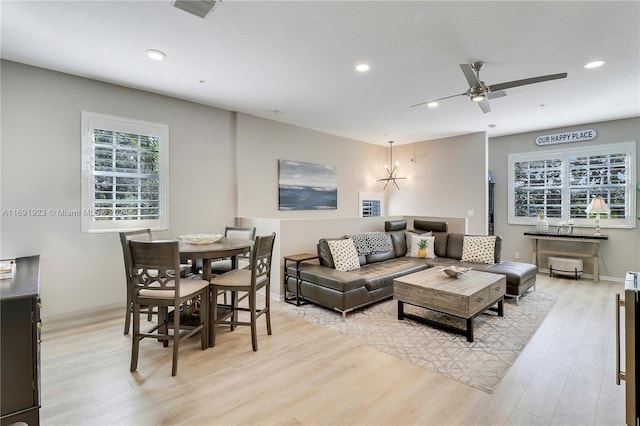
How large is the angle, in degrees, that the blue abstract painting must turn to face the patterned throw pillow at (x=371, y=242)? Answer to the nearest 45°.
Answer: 0° — it already faces it

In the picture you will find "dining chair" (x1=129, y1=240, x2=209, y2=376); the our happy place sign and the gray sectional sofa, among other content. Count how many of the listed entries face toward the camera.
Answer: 2

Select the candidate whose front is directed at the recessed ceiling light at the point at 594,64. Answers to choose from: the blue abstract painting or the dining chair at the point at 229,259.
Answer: the blue abstract painting

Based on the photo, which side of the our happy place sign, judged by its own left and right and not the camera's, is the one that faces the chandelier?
right

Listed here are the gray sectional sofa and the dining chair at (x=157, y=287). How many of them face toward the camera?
1

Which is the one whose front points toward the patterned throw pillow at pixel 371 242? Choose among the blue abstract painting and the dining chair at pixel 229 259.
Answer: the blue abstract painting

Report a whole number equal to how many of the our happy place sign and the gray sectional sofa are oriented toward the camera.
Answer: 2

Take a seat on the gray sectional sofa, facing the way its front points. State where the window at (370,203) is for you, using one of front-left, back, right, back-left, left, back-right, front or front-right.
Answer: back

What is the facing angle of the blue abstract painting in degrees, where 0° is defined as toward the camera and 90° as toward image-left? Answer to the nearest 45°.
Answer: approximately 315°

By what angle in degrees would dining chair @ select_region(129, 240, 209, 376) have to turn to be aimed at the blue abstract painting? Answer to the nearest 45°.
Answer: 0° — it already faces it

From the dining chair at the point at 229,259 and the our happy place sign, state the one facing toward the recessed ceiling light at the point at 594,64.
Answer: the our happy place sign

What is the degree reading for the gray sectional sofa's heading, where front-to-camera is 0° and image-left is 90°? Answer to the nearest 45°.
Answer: approximately 0°

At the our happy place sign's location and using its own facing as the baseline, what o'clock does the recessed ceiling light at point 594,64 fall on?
The recessed ceiling light is roughly at 12 o'clock from our happy place sign.

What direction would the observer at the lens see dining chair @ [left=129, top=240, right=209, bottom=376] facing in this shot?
facing away from the viewer and to the right of the viewer

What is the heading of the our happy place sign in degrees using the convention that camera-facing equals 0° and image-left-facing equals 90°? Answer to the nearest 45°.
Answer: approximately 0°

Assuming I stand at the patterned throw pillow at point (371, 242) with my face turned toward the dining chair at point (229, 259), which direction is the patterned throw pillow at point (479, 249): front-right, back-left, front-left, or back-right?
back-left
